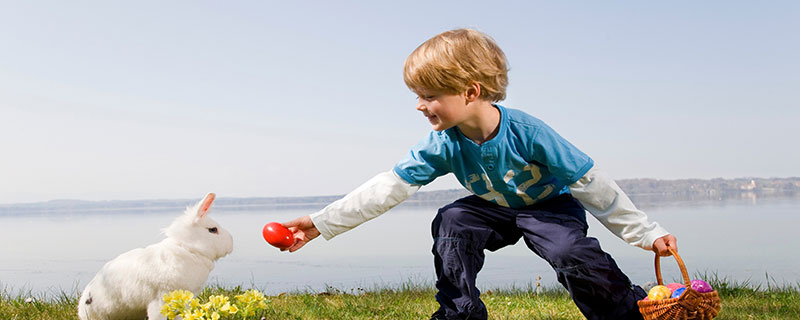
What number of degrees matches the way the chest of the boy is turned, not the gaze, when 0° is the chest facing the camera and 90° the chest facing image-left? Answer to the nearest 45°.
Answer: approximately 45°

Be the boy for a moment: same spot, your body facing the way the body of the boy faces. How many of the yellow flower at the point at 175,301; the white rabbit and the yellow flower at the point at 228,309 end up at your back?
0

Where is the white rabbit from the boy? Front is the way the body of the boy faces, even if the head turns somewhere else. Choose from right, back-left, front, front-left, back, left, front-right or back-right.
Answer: front-right

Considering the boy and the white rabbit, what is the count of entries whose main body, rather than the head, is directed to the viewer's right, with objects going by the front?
1

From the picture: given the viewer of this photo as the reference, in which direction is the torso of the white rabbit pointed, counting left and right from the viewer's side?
facing to the right of the viewer

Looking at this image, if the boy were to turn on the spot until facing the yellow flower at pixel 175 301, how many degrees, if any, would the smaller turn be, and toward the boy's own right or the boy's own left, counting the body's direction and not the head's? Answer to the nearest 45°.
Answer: approximately 45° to the boy's own right

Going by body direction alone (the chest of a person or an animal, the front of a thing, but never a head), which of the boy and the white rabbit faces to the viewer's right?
the white rabbit

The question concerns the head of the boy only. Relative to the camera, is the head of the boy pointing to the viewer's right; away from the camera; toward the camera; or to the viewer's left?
to the viewer's left

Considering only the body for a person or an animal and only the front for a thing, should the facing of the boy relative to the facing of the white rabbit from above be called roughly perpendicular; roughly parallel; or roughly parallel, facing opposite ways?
roughly parallel, facing opposite ways

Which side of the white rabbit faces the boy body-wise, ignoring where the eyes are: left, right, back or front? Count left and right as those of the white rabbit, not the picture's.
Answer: front

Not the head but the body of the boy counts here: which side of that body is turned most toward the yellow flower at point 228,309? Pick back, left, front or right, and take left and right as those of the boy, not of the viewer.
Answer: front
